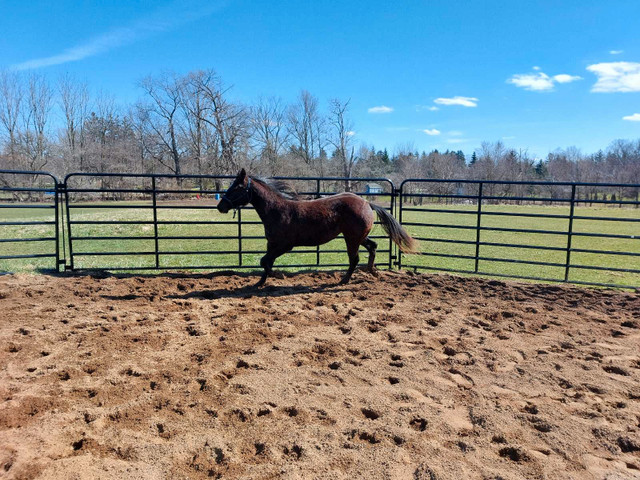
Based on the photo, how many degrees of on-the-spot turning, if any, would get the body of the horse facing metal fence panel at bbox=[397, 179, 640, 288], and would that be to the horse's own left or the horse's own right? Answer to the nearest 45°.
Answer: approximately 135° to the horse's own right

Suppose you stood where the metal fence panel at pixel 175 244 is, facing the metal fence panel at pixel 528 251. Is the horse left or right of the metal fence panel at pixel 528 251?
right

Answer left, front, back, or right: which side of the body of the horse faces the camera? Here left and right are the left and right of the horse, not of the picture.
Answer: left

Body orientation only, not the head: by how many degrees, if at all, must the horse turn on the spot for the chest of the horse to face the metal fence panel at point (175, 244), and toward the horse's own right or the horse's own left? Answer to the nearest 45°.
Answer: approximately 45° to the horse's own right

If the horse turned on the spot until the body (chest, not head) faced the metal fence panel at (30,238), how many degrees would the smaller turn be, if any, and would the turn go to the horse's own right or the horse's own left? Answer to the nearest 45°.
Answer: approximately 45° to the horse's own right
